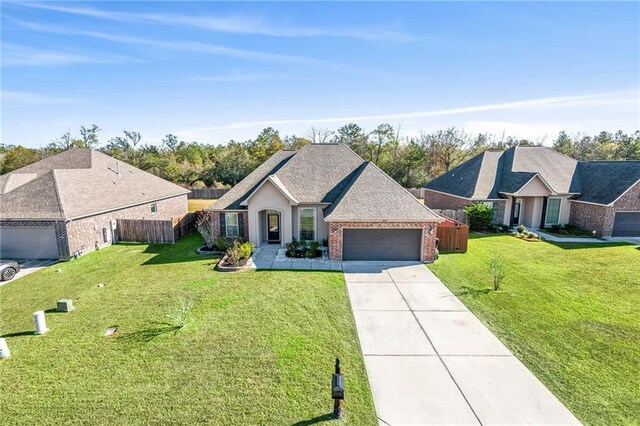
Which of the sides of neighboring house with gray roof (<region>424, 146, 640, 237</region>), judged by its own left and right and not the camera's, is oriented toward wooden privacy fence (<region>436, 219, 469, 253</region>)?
right

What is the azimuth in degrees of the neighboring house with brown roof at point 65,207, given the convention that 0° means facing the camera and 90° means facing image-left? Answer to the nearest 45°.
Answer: approximately 45°

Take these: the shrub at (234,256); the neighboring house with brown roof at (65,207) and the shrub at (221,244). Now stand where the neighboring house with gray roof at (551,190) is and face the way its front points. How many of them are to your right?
3

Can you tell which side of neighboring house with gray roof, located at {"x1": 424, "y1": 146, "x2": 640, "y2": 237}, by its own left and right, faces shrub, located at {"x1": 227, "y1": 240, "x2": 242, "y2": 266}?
right

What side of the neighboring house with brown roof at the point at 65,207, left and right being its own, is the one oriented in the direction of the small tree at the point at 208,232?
left

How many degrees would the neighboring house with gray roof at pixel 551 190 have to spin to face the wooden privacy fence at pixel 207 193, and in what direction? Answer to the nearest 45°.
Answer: approximately 135° to its right

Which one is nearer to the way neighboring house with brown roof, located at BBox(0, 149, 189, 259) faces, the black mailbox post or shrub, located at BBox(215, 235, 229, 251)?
the black mailbox post

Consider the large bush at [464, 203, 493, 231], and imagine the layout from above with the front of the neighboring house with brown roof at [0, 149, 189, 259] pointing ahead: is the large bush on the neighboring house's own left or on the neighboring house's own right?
on the neighboring house's own left

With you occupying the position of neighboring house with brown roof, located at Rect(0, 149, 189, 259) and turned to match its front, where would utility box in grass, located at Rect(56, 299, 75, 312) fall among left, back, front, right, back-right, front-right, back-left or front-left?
front-left

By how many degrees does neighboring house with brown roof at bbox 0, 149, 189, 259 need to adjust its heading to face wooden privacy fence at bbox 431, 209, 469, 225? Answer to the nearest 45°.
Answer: approximately 90° to its left

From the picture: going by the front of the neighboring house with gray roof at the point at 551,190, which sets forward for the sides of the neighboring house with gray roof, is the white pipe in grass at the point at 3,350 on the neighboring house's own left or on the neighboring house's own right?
on the neighboring house's own right

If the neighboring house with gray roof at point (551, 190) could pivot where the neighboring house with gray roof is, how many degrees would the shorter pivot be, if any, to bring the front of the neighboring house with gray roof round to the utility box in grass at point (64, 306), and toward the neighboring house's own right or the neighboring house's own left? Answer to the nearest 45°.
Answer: approximately 90° to the neighboring house's own right

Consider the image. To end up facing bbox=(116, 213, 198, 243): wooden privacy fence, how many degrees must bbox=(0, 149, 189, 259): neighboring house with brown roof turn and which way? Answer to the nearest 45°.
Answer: approximately 135° to its left

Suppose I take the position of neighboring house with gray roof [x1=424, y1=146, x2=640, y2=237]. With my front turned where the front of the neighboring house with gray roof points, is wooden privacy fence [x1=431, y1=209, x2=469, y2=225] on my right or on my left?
on my right
